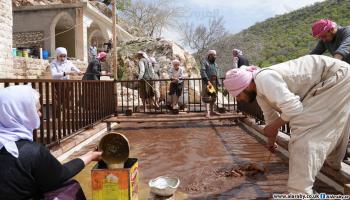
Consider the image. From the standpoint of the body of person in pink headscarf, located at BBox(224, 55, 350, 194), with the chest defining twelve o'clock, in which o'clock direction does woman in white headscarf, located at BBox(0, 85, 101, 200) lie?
The woman in white headscarf is roughly at 11 o'clock from the person in pink headscarf.

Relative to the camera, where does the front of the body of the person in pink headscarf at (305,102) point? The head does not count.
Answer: to the viewer's left

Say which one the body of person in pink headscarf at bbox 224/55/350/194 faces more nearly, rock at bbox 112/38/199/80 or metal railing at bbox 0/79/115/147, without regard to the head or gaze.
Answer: the metal railing

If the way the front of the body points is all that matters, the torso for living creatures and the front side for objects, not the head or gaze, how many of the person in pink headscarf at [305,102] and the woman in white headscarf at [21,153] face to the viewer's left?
1

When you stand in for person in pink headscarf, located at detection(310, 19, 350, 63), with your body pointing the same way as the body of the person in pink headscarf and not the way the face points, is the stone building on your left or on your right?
on your right

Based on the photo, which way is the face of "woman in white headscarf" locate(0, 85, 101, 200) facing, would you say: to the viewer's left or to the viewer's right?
to the viewer's right

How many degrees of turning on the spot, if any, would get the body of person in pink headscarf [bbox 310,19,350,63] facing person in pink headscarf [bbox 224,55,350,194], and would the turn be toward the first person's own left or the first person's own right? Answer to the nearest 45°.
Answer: approximately 45° to the first person's own left

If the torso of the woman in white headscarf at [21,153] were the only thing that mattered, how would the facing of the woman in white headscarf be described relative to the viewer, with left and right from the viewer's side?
facing away from the viewer and to the right of the viewer

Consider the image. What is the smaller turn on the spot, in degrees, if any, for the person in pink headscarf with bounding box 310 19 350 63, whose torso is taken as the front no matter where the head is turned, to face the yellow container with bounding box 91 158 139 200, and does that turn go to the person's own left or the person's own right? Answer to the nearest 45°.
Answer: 0° — they already face it

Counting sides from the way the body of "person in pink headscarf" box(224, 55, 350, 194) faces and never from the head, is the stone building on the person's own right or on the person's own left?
on the person's own right

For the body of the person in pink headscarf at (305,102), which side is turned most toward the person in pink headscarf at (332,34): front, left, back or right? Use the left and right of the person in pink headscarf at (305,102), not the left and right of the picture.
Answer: right
